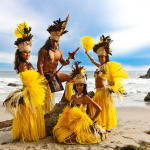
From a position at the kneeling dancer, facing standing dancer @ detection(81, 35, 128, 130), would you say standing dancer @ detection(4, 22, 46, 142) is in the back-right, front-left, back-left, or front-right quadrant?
back-left

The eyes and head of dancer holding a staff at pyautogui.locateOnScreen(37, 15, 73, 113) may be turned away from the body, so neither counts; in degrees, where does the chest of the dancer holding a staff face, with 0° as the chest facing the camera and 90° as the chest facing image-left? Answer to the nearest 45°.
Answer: approximately 315°

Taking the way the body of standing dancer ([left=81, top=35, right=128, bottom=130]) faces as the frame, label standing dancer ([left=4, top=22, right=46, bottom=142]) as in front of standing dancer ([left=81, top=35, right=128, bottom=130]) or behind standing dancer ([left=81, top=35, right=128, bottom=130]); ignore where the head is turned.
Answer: in front

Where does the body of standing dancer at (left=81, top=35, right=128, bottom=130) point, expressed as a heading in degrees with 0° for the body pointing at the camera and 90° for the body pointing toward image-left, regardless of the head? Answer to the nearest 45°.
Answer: approximately 45°

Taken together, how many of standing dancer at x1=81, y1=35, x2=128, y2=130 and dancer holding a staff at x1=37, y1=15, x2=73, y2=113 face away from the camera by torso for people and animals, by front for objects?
0

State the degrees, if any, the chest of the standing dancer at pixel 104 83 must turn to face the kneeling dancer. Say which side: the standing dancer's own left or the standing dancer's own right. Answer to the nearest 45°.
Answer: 0° — they already face them

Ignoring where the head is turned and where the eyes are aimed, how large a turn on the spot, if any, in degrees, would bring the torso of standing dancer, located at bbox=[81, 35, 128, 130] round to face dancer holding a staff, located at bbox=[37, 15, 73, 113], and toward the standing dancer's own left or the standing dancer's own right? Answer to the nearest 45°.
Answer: approximately 45° to the standing dancer's own right
